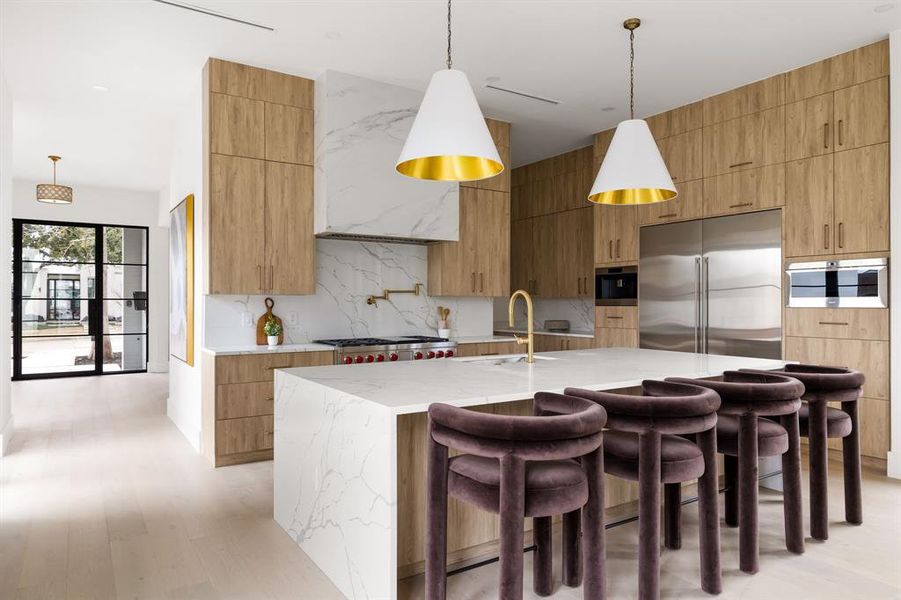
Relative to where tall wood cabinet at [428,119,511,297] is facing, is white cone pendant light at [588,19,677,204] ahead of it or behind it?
ahead

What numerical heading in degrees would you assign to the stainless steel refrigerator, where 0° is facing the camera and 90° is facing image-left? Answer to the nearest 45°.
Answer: approximately 45°

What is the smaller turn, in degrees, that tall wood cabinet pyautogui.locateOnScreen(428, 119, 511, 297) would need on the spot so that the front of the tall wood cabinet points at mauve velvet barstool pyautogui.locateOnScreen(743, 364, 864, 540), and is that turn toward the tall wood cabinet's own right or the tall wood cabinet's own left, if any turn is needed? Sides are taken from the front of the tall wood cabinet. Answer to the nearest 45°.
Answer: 0° — it already faces it

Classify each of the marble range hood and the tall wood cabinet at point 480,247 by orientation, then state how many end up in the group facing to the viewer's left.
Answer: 0

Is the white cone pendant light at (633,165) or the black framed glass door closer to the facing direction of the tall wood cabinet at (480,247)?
the white cone pendant light

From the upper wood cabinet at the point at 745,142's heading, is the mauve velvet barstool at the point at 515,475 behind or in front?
in front

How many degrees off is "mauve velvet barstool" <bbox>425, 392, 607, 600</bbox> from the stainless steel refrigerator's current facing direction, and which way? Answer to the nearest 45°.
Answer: approximately 45° to its left

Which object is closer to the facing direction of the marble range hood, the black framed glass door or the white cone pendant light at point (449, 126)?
the white cone pendant light

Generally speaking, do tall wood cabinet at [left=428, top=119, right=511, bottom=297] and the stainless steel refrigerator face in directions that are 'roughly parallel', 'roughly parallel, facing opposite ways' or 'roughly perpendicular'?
roughly perpendicular

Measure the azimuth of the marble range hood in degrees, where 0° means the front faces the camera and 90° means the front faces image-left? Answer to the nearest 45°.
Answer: approximately 315°

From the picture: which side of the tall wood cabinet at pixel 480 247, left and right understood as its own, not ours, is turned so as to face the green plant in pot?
right

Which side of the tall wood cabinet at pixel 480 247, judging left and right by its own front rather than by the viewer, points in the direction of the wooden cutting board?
right
